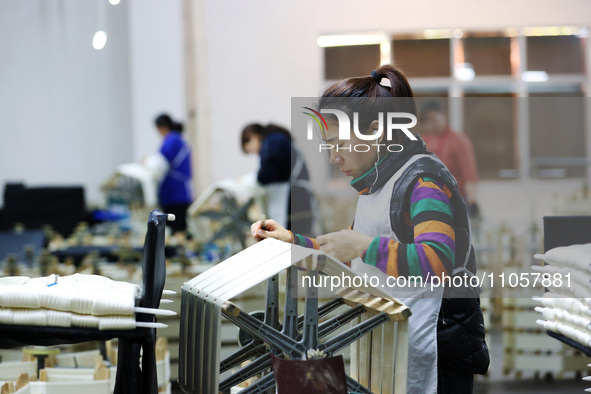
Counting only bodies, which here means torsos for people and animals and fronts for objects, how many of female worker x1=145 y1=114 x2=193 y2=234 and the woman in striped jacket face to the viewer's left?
2

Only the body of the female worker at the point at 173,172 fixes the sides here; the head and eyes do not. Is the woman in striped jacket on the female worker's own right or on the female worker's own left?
on the female worker's own left

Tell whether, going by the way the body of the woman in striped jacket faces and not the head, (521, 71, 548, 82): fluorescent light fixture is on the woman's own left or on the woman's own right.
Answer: on the woman's own right

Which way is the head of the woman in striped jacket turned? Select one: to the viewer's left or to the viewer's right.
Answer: to the viewer's left

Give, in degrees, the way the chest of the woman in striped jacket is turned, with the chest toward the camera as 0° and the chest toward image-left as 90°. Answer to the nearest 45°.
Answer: approximately 90°

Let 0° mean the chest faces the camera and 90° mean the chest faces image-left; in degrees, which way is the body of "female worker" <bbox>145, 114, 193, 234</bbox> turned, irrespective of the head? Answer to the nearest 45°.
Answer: approximately 90°

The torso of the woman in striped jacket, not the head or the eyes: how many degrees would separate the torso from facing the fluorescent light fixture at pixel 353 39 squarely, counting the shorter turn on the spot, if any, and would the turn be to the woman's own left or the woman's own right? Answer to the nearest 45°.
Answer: approximately 90° to the woman's own right

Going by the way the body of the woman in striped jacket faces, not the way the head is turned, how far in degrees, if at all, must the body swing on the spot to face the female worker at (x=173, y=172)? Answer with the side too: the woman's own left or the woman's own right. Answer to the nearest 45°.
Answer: approximately 90° to the woman's own right

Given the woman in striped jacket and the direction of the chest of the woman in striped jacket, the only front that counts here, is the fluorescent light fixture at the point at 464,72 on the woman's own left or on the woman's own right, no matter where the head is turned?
on the woman's own right

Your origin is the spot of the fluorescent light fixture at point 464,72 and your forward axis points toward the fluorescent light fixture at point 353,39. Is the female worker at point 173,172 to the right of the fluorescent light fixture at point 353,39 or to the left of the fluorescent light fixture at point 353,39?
left
